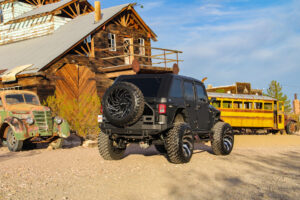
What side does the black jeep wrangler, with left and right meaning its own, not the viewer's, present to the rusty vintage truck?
left

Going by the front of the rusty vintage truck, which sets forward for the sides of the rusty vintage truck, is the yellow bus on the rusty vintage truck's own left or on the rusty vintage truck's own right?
on the rusty vintage truck's own left

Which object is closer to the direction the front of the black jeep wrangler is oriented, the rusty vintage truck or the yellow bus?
the yellow bus

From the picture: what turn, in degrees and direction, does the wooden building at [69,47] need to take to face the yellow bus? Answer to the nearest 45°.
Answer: approximately 45° to its left

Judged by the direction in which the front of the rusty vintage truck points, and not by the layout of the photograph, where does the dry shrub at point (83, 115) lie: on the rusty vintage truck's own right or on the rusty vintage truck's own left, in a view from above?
on the rusty vintage truck's own left

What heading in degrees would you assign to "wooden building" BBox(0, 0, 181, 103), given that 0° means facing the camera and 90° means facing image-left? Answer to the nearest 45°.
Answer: approximately 315°

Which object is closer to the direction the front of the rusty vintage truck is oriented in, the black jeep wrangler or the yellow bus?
the black jeep wrangler

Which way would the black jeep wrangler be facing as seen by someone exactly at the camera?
facing away from the viewer and to the right of the viewer

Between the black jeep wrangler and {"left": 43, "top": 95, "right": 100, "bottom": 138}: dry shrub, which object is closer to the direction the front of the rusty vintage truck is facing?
the black jeep wrangler
